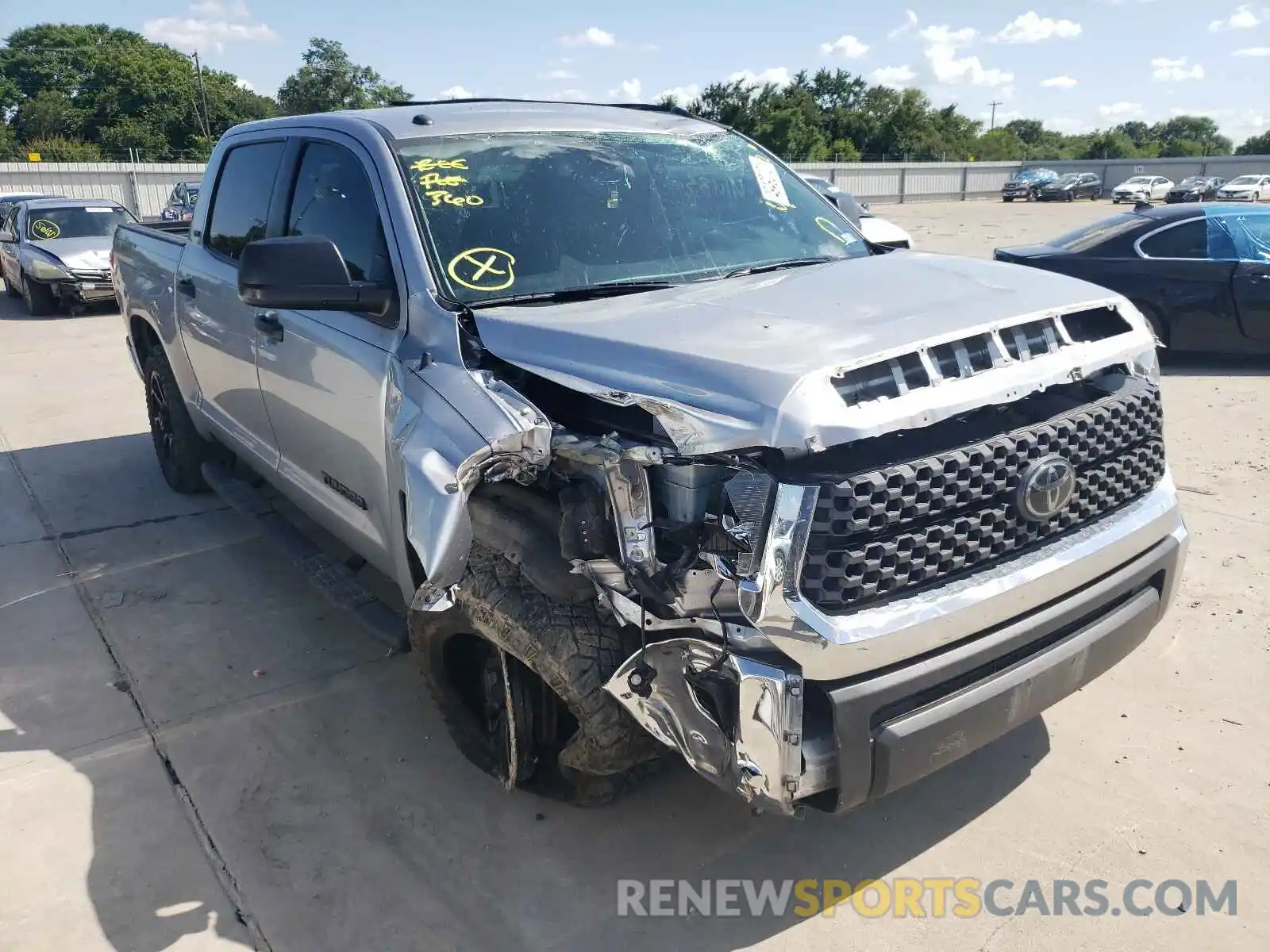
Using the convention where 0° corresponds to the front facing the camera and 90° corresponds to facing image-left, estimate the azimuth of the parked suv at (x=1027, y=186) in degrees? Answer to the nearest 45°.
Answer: approximately 45°

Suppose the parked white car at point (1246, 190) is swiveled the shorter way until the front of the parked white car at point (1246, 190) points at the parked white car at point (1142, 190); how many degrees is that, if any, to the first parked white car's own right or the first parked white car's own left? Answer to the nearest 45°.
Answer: approximately 90° to the first parked white car's own right

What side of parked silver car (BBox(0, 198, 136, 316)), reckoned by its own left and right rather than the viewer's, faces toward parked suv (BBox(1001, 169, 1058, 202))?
left

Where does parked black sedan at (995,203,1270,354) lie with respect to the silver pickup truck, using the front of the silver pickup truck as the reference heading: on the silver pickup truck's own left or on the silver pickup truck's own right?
on the silver pickup truck's own left

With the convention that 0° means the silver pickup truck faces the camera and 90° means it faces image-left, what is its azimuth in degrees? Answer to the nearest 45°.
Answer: approximately 315°

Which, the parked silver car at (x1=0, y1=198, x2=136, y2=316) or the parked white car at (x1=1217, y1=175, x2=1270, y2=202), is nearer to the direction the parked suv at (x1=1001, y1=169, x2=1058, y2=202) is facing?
the parked silver car
